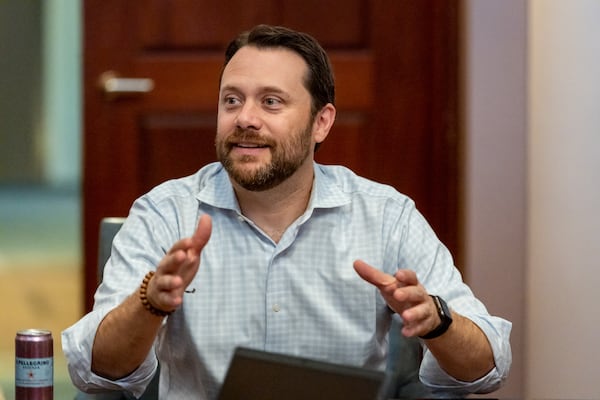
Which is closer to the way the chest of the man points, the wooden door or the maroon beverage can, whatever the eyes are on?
the maroon beverage can

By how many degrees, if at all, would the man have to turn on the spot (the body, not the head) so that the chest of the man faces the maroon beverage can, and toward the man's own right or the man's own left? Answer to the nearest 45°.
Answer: approximately 45° to the man's own right

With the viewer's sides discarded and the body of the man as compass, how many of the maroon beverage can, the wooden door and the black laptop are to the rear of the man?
1

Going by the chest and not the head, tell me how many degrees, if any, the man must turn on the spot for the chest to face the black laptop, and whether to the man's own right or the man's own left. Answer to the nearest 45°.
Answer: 0° — they already face it

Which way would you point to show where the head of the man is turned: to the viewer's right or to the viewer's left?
to the viewer's left

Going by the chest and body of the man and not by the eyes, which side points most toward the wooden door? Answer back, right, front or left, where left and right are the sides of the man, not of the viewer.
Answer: back

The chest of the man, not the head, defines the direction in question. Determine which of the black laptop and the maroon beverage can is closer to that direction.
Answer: the black laptop

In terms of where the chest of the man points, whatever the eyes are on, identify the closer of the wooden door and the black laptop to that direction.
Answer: the black laptop

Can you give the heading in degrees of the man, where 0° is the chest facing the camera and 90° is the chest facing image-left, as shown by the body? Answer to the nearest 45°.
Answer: approximately 0°
